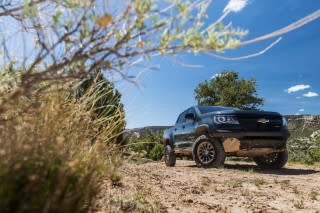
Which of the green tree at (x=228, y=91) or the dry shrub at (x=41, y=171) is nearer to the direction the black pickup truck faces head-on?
the dry shrub

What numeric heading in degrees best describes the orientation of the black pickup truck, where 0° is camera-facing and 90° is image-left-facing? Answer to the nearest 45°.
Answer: approximately 315°

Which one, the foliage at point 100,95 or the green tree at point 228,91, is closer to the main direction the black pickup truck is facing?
the foliage

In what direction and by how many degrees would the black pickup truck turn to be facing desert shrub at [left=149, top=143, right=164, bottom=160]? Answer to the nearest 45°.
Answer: approximately 180°

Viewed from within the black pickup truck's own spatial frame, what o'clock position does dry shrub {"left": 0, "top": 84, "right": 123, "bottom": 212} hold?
The dry shrub is roughly at 2 o'clock from the black pickup truck.

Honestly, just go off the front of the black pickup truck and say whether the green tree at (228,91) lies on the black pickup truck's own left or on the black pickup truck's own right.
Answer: on the black pickup truck's own left

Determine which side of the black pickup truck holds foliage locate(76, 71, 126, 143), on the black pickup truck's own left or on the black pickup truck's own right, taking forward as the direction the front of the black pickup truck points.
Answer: on the black pickup truck's own right
